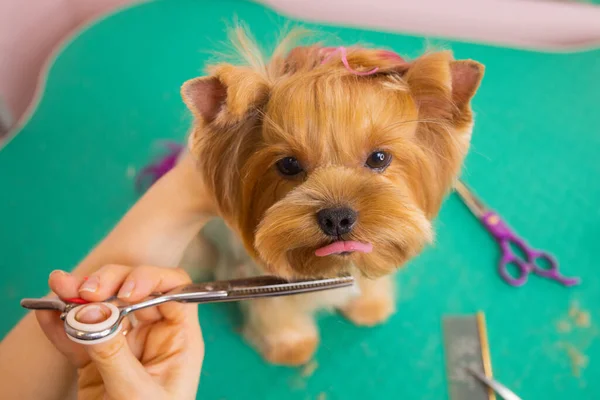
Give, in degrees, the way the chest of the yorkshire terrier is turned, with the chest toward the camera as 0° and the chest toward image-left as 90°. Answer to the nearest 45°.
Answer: approximately 0°

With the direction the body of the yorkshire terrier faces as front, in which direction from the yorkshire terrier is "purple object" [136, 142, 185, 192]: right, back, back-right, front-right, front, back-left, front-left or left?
back-right
